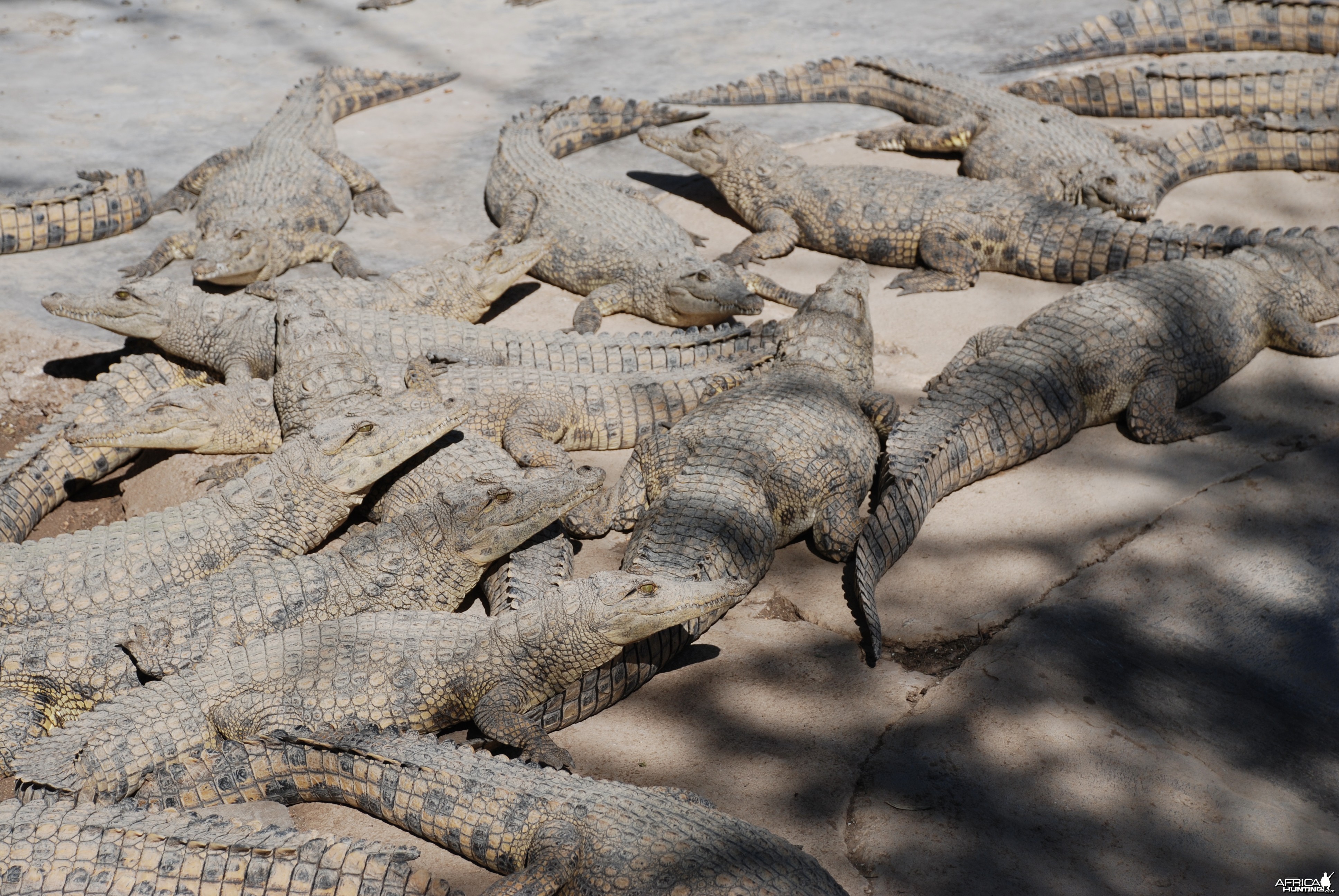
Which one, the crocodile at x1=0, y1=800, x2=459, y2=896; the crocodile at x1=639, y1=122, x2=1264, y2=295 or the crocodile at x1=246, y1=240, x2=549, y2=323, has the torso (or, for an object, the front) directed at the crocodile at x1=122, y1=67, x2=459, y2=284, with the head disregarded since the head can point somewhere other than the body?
the crocodile at x1=639, y1=122, x2=1264, y2=295

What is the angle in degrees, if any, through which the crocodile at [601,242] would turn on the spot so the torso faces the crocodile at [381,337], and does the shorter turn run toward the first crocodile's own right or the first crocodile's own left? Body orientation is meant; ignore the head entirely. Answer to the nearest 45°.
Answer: approximately 90° to the first crocodile's own right

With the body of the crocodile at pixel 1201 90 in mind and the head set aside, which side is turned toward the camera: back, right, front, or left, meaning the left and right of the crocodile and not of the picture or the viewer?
right

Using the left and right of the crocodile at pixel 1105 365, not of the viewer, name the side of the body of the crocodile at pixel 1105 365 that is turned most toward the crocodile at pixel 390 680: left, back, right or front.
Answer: back

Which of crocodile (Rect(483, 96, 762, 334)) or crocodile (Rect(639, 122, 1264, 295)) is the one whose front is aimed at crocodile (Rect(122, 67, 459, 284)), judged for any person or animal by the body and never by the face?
crocodile (Rect(639, 122, 1264, 295))

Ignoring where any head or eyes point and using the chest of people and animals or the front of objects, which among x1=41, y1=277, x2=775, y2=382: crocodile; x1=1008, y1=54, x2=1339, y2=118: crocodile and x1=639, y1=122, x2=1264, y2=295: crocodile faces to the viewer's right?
x1=1008, y1=54, x2=1339, y2=118: crocodile

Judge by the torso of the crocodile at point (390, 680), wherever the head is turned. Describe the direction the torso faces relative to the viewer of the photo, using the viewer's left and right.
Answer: facing to the right of the viewer

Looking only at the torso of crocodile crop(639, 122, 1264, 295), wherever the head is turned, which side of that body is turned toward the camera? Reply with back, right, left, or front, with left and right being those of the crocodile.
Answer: left

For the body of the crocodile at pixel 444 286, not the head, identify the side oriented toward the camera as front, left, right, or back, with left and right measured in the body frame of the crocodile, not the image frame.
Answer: right

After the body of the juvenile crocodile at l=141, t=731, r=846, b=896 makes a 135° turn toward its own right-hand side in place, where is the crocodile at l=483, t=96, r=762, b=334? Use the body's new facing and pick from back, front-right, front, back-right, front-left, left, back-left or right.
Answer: right

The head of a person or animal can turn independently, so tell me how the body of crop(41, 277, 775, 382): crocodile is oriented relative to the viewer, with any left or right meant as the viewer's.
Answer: facing to the left of the viewer

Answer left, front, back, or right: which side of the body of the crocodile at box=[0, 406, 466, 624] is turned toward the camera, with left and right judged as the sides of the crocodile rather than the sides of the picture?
right

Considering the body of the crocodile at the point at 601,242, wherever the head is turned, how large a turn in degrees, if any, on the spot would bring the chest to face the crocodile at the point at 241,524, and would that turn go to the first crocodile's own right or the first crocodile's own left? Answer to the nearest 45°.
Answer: approximately 90° to the first crocodile's own right

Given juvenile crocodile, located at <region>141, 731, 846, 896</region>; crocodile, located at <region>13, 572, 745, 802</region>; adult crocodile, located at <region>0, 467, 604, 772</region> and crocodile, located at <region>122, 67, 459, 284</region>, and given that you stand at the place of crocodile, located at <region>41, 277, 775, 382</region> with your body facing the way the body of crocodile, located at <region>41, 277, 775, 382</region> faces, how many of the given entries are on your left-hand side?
3
